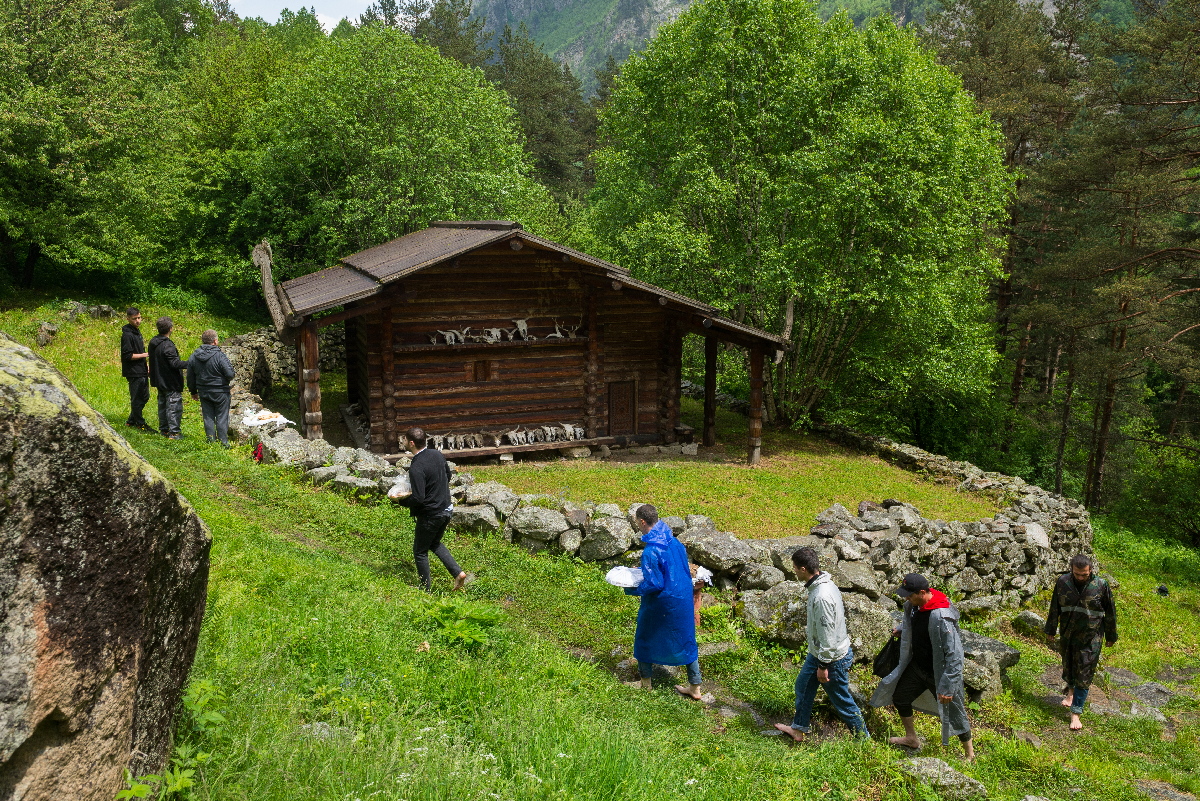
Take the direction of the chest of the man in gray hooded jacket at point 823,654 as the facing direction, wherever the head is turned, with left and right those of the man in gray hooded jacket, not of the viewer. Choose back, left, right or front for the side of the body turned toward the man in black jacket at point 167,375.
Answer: front

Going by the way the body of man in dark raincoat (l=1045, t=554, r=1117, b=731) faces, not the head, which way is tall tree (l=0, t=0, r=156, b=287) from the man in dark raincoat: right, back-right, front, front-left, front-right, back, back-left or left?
right

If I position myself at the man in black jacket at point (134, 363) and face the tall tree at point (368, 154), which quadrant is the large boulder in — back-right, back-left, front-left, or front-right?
back-right

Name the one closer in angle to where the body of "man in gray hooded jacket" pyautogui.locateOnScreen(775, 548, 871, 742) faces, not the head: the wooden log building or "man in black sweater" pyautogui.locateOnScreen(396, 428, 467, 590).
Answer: the man in black sweater

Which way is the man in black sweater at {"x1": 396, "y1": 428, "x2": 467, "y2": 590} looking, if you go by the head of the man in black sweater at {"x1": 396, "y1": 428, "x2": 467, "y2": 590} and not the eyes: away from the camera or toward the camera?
away from the camera

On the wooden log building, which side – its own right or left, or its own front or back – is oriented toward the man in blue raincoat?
front

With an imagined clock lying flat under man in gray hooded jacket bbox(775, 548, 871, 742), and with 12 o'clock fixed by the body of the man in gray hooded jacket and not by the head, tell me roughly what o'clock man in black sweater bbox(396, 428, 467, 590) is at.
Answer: The man in black sweater is roughly at 12 o'clock from the man in gray hooded jacket.

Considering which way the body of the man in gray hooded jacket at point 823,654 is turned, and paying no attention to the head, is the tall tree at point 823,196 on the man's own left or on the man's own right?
on the man's own right

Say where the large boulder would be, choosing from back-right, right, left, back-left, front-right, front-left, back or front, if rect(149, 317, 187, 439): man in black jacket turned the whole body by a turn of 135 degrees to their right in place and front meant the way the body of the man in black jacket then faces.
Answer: front

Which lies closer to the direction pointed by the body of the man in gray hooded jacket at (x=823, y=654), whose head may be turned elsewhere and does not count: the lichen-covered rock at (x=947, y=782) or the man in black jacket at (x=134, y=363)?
the man in black jacket

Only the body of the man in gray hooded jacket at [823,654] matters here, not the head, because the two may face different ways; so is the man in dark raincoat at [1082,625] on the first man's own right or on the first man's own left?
on the first man's own right

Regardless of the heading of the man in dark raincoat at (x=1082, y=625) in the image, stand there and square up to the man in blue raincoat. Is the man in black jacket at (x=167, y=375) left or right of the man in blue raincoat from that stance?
right
